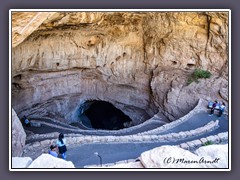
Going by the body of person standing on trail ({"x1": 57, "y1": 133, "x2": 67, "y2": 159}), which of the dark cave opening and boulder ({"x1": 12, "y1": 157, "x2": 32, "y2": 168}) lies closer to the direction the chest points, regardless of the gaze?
the dark cave opening

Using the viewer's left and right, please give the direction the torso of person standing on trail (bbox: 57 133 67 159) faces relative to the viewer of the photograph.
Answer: facing away from the viewer

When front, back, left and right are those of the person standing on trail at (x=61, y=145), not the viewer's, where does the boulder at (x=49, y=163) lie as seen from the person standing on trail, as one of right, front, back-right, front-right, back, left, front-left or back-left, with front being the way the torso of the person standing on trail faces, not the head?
back

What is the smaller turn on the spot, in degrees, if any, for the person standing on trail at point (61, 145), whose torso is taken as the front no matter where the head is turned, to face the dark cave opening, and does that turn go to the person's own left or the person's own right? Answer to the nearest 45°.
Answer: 0° — they already face it

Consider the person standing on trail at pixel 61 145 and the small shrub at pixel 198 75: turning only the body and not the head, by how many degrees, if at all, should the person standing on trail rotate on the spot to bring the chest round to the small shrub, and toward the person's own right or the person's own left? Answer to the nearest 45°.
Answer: approximately 45° to the person's own right

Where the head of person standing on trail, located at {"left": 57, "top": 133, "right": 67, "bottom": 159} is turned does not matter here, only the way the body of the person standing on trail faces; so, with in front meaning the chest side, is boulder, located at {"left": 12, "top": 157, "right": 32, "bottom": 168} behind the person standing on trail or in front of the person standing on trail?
behind
